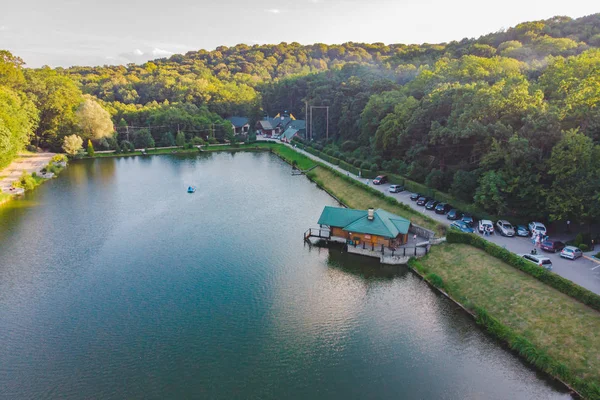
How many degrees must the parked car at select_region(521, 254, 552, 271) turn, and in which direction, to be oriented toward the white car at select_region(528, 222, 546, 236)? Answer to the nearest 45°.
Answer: approximately 45° to its right

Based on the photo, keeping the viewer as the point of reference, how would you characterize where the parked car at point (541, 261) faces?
facing away from the viewer and to the left of the viewer

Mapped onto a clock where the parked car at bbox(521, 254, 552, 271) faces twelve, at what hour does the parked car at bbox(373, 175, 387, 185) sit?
the parked car at bbox(373, 175, 387, 185) is roughly at 12 o'clock from the parked car at bbox(521, 254, 552, 271).

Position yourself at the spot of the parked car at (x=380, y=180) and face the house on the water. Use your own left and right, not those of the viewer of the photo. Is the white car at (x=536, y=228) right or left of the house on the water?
left

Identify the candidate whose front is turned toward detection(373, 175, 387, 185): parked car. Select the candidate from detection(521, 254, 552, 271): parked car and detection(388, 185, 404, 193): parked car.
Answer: detection(521, 254, 552, 271): parked car

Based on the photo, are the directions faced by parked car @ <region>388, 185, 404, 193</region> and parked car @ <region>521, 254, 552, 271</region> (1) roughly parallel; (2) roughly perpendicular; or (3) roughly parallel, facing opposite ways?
roughly perpendicular

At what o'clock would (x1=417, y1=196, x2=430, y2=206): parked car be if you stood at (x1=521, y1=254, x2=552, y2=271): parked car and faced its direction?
(x1=417, y1=196, x2=430, y2=206): parked car is roughly at 12 o'clock from (x1=521, y1=254, x2=552, y2=271): parked car.
